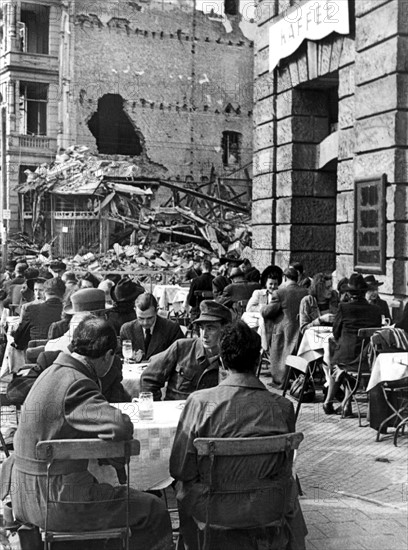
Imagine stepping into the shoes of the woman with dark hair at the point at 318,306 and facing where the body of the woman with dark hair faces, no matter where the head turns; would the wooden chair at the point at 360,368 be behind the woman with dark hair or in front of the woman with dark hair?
in front

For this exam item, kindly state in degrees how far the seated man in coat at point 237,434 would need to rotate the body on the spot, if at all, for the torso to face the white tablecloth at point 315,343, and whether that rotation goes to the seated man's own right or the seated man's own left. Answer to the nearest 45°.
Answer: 0° — they already face it

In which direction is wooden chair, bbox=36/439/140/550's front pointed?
away from the camera

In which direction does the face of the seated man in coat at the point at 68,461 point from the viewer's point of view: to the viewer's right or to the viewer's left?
to the viewer's right

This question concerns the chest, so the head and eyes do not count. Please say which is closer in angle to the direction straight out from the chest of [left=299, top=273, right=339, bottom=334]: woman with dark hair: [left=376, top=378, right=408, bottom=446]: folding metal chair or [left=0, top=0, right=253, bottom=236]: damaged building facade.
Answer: the folding metal chair

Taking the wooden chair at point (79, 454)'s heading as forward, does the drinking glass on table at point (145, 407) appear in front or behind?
in front

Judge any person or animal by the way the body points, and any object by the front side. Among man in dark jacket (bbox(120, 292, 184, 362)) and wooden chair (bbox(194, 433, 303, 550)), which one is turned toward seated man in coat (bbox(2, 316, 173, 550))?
the man in dark jacket

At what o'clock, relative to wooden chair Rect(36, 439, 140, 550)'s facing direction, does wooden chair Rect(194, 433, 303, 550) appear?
wooden chair Rect(194, 433, 303, 550) is roughly at 3 o'clock from wooden chair Rect(36, 439, 140, 550).

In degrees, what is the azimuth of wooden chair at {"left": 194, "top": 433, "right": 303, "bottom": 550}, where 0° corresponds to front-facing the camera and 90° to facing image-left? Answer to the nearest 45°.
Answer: approximately 180°

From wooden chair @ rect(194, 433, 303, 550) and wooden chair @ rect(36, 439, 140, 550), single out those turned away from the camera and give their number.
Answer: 2

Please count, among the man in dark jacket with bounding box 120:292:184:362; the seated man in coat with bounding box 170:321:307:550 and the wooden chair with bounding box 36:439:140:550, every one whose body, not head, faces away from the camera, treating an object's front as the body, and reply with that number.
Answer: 2

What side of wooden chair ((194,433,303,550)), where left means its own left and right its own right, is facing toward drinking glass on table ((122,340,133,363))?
front

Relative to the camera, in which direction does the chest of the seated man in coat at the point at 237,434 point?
away from the camera

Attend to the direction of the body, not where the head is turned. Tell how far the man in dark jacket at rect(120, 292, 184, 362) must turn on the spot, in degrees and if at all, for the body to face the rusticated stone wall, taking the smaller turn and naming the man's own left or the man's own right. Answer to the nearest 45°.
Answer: approximately 135° to the man's own left

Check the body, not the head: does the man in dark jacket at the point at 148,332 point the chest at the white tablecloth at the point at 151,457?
yes

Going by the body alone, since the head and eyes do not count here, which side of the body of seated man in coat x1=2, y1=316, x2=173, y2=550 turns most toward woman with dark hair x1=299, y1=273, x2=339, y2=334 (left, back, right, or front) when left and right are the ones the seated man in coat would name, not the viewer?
front

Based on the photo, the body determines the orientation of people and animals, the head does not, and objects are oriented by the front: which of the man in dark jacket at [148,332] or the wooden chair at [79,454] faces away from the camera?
the wooden chair
